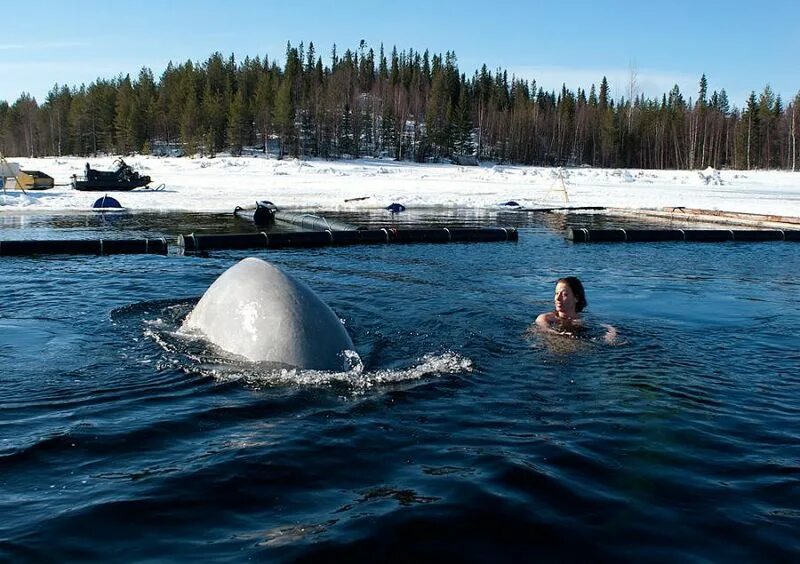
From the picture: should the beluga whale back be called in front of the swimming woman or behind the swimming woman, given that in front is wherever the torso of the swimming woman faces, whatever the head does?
in front

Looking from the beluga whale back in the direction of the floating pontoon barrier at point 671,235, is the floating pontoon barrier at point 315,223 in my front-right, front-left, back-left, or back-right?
front-left

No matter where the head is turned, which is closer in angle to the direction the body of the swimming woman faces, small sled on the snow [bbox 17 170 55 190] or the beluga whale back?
the beluga whale back

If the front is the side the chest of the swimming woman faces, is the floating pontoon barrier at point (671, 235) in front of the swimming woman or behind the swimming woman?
behind

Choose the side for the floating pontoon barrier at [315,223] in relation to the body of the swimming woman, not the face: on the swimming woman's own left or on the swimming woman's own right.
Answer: on the swimming woman's own right

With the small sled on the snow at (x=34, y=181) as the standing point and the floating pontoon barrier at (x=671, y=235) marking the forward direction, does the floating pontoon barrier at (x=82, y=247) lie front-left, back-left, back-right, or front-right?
front-right

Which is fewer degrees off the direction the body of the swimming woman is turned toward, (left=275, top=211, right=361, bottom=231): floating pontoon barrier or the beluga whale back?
the beluga whale back

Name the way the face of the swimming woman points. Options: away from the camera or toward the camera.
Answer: toward the camera

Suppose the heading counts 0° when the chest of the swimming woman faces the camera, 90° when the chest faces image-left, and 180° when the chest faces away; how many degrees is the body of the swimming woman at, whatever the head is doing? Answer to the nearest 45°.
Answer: approximately 45°

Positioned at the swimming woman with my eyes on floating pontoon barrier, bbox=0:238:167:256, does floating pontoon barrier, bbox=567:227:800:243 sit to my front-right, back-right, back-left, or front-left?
front-right

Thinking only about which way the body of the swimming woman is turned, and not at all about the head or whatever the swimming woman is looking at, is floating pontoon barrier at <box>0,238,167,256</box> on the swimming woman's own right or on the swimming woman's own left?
on the swimming woman's own right

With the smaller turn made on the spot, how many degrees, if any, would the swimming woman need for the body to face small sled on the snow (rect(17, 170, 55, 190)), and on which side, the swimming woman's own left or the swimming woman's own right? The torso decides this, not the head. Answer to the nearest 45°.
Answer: approximately 90° to the swimming woman's own right
